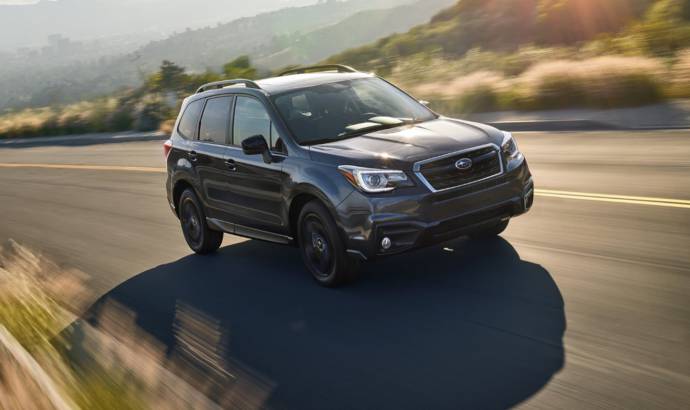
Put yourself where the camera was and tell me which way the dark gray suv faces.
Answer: facing the viewer and to the right of the viewer

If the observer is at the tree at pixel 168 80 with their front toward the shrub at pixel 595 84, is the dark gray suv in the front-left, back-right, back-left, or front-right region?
front-right

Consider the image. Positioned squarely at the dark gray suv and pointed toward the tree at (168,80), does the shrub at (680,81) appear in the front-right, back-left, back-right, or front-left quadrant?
front-right

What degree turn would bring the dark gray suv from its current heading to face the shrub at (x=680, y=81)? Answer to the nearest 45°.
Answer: approximately 90° to its left

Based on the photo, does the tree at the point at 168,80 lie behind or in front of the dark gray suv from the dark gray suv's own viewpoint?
behind

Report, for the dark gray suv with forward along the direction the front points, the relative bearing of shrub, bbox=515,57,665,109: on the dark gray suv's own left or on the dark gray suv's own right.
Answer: on the dark gray suv's own left

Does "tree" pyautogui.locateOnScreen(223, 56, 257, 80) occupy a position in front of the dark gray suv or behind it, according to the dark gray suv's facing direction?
behind
